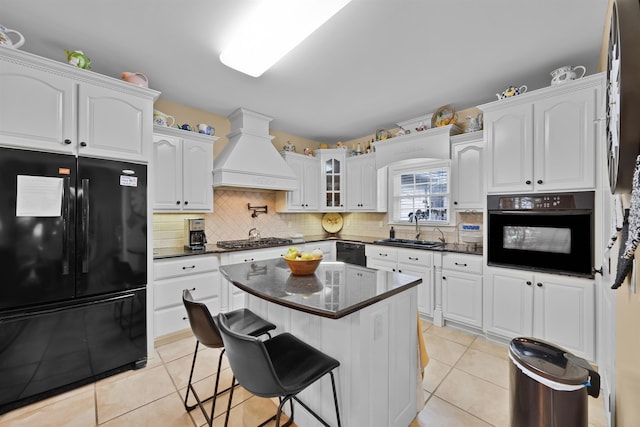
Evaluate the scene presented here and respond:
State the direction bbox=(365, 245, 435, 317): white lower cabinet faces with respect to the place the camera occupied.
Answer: facing the viewer and to the left of the viewer

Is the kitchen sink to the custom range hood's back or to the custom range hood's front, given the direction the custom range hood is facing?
to the front

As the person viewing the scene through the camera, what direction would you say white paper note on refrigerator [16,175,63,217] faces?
facing the viewer

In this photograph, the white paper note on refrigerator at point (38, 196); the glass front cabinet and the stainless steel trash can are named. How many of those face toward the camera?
2

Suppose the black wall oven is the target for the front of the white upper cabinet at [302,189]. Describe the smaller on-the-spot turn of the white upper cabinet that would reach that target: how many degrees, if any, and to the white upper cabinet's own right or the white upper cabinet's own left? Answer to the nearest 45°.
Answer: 0° — it already faces it

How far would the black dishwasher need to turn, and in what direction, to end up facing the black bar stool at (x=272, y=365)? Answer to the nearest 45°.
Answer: approximately 45° to its left

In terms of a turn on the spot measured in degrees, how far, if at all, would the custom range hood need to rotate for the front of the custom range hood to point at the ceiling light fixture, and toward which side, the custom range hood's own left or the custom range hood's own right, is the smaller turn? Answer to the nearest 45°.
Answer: approximately 45° to the custom range hood's own right

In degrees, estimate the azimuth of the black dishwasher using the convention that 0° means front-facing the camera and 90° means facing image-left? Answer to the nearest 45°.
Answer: approximately 45°

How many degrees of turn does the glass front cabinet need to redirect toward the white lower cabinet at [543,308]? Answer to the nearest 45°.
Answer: approximately 45° to its left

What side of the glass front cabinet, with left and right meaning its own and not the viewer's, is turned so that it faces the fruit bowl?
front

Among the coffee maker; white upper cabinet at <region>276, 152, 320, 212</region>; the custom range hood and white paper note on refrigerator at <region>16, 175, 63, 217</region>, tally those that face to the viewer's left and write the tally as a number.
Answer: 0

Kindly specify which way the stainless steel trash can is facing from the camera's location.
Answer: facing to the left of the viewer
